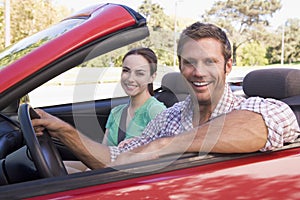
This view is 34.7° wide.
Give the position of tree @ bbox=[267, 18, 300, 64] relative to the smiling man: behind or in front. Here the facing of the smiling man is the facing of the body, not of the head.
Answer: behind

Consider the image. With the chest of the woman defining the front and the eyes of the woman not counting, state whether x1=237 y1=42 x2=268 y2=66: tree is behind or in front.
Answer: behind

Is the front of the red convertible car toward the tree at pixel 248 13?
no

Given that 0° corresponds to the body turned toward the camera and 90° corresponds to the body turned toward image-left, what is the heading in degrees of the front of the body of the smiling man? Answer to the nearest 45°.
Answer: approximately 45°

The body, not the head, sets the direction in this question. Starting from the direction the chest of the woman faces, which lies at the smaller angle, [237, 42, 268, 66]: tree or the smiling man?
the smiling man

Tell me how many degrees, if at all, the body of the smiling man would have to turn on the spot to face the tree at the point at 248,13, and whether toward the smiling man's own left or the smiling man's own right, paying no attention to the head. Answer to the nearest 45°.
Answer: approximately 135° to the smiling man's own right

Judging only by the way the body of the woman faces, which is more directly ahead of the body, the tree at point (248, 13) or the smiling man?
the smiling man

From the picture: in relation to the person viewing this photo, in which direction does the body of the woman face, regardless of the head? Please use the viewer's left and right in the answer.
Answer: facing the viewer and to the left of the viewer

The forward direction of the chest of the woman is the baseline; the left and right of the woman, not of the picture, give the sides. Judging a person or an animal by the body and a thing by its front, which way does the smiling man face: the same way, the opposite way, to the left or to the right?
the same way

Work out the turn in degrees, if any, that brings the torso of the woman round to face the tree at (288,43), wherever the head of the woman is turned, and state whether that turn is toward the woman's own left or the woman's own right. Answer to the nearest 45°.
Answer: approximately 135° to the woman's own right

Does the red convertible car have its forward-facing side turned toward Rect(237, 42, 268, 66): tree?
no

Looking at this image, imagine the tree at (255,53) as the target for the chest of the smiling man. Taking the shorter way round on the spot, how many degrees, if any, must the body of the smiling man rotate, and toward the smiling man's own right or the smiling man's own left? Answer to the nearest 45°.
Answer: approximately 135° to the smiling man's own right
